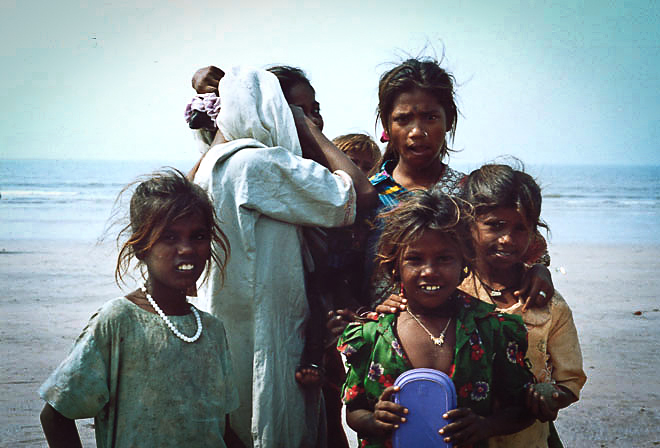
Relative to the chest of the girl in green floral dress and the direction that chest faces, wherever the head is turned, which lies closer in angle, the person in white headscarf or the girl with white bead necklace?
the girl with white bead necklace

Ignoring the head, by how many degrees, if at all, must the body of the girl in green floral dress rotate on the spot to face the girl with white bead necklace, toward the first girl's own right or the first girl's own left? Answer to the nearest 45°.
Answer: approximately 90° to the first girl's own right

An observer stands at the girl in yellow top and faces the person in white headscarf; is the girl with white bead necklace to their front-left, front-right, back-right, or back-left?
front-left

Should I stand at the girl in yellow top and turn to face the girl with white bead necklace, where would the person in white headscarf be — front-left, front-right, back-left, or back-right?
front-right

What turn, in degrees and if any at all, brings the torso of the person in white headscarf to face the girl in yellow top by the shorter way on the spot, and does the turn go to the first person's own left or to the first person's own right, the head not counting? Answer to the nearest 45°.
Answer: approximately 45° to the first person's own right

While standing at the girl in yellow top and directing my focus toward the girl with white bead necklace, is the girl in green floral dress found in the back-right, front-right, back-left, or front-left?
front-left

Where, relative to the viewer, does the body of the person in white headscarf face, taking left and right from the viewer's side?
facing away from the viewer and to the right of the viewer

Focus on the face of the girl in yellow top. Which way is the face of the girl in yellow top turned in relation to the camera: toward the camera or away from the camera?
toward the camera

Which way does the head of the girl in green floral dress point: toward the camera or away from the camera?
toward the camera

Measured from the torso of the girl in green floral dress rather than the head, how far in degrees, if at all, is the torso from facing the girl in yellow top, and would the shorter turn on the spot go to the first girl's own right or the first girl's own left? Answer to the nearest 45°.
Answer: approximately 135° to the first girl's own left

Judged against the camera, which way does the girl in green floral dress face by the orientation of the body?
toward the camera

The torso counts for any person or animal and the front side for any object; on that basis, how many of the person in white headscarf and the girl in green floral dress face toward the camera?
1

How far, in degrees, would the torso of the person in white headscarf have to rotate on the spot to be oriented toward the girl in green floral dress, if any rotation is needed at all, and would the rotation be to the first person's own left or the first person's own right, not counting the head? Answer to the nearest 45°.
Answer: approximately 90° to the first person's own right

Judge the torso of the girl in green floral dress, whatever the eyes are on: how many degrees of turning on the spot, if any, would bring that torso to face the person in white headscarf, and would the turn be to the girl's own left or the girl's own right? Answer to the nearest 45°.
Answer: approximately 90° to the girl's own right

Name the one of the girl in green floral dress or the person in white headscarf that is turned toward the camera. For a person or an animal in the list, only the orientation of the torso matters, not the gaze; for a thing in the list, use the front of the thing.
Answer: the girl in green floral dress
